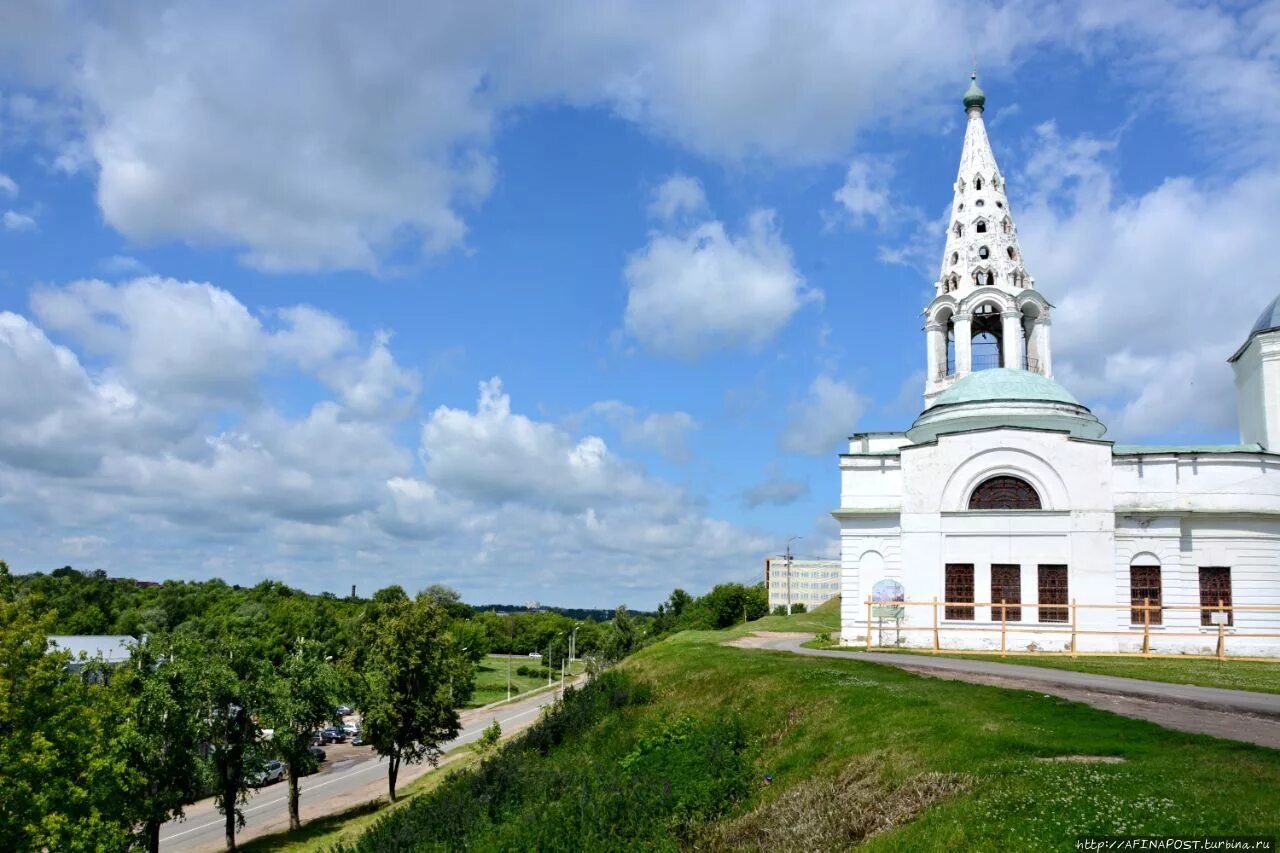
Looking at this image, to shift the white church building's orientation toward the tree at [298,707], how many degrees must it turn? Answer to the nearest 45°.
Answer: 0° — it already faces it

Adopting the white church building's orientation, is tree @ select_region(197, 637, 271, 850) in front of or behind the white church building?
in front

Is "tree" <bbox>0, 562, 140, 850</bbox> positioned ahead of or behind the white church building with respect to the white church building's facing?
ahead

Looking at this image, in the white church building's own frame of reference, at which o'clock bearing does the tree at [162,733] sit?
The tree is roughly at 11 o'clock from the white church building.

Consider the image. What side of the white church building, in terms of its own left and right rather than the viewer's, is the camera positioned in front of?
left
